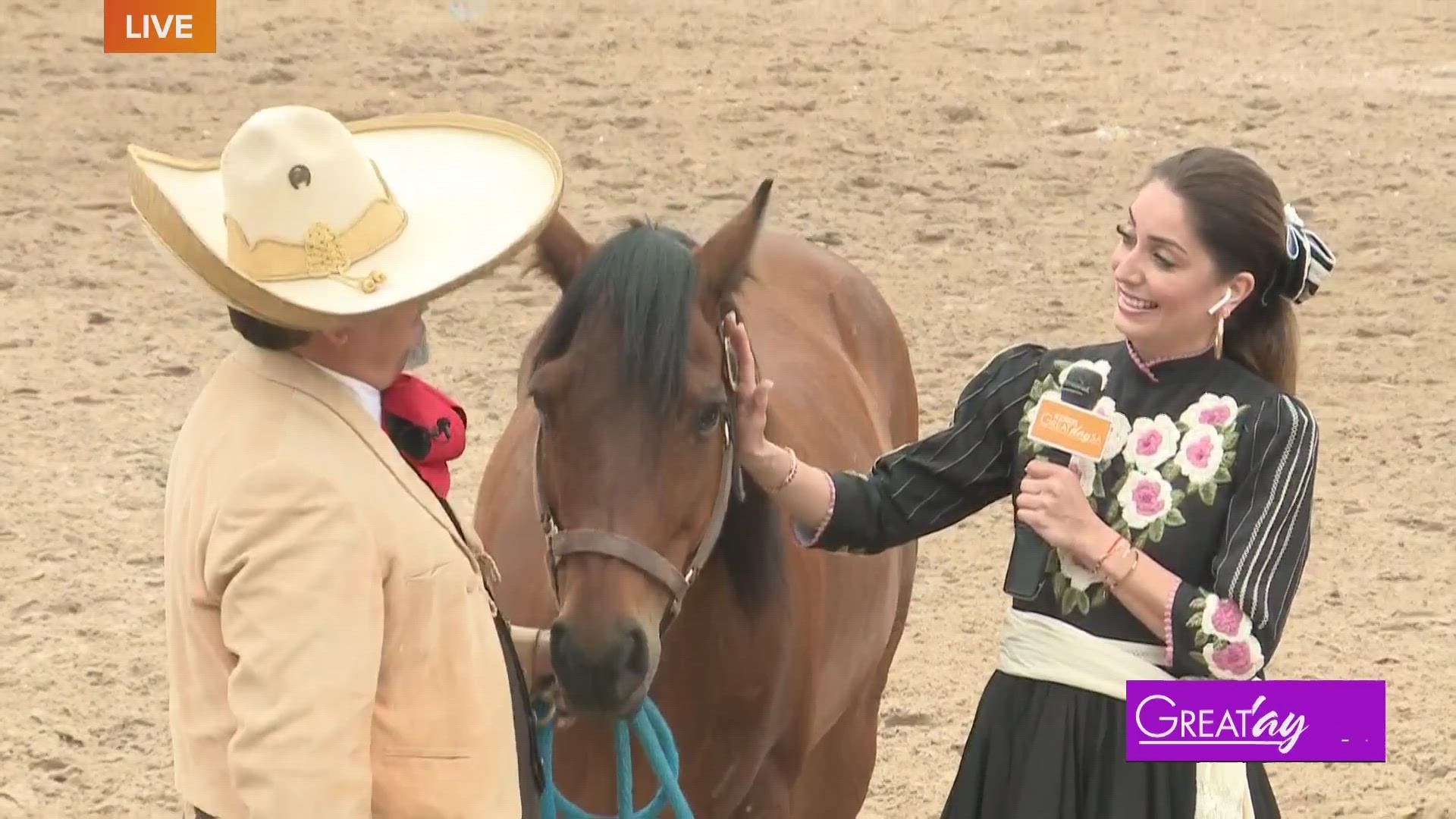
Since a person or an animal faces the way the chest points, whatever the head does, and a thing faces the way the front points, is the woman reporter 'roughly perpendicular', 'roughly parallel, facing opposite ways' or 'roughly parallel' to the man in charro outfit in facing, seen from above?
roughly parallel, facing opposite ways

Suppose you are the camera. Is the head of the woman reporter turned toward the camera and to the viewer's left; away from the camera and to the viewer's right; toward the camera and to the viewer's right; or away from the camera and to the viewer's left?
toward the camera and to the viewer's left

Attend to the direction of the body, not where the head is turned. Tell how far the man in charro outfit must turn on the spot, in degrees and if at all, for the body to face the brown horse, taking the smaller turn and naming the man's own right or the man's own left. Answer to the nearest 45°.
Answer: approximately 45° to the man's own left

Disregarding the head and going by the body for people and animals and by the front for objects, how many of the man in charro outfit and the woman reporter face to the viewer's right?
1

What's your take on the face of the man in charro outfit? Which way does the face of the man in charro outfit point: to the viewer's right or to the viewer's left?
to the viewer's right

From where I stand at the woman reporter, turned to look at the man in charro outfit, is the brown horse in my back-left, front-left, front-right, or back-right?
front-right

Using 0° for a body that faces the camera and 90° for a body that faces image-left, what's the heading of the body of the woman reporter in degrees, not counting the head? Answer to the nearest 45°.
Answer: approximately 45°

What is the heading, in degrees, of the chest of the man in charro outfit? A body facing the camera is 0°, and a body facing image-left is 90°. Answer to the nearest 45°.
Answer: approximately 270°

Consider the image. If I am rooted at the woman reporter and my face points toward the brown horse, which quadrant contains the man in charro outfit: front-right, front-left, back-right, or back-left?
front-left

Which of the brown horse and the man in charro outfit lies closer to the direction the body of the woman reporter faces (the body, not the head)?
the man in charro outfit

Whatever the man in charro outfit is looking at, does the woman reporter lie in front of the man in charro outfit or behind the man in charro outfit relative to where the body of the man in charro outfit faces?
in front

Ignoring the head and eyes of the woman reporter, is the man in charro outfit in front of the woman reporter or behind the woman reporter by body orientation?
in front
